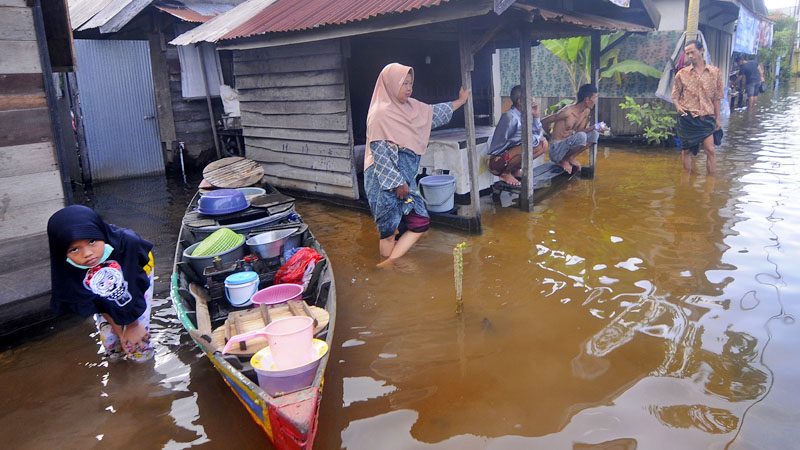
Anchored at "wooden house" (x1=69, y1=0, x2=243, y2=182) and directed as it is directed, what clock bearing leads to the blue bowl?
The blue bowl is roughly at 12 o'clock from the wooden house.

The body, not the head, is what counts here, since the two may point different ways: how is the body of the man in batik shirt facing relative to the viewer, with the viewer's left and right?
facing the viewer

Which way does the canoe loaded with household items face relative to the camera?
toward the camera

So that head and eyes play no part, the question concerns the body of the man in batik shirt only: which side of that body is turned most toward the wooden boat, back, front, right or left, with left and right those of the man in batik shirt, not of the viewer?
front

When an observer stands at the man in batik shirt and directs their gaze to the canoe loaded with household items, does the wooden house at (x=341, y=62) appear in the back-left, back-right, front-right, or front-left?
front-right

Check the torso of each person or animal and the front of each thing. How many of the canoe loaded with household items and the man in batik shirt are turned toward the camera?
2

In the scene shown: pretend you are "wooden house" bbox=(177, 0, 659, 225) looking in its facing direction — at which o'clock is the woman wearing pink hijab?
The woman wearing pink hijab is roughly at 1 o'clock from the wooden house.

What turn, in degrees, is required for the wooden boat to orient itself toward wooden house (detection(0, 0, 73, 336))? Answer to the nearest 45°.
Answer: approximately 135° to its right

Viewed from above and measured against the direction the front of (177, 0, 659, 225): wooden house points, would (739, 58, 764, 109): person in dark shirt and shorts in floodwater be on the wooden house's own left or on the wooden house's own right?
on the wooden house's own left

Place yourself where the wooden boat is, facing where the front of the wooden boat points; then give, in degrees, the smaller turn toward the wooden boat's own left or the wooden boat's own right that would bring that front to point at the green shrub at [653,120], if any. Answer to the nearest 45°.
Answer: approximately 135° to the wooden boat's own left

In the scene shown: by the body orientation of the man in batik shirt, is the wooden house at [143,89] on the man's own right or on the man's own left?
on the man's own right

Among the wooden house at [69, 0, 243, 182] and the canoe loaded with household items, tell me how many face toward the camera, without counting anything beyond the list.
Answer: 2

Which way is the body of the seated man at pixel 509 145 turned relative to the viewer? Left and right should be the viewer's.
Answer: facing the viewer and to the right of the viewer
